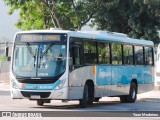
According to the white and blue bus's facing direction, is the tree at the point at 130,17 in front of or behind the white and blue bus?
behind

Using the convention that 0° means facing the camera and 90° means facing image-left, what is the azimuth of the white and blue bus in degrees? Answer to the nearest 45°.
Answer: approximately 45°

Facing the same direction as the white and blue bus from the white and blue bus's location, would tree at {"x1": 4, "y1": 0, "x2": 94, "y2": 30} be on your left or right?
on your right
